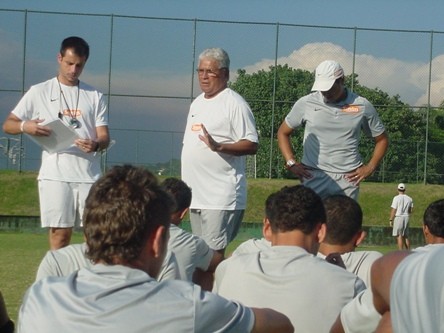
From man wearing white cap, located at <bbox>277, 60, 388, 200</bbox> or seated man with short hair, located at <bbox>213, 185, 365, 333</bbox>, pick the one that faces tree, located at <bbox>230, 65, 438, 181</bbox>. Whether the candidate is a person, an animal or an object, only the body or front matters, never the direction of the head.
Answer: the seated man with short hair

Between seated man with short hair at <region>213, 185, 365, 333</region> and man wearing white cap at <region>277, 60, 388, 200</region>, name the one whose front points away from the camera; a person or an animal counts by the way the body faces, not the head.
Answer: the seated man with short hair

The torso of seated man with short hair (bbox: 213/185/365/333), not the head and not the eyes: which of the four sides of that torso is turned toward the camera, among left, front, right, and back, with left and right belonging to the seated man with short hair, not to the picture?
back

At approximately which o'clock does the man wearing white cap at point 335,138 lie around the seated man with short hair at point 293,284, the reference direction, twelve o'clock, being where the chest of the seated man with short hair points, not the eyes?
The man wearing white cap is roughly at 12 o'clock from the seated man with short hair.

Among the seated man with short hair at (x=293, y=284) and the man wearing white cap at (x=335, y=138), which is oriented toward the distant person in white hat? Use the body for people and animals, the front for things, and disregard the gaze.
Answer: the seated man with short hair

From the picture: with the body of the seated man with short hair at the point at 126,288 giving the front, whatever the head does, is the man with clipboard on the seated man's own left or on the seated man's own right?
on the seated man's own left

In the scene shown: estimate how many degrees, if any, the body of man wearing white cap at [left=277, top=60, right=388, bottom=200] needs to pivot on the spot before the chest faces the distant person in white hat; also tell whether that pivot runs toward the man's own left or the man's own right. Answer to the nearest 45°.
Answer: approximately 180°

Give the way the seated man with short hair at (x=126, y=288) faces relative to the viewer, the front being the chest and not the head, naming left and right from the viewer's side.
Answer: facing away from the viewer and to the right of the viewer

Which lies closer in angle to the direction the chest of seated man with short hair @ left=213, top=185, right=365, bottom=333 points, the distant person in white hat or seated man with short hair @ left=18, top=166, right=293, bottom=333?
the distant person in white hat

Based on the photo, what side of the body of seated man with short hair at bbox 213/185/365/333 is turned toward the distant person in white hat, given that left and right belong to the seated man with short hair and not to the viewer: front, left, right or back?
front

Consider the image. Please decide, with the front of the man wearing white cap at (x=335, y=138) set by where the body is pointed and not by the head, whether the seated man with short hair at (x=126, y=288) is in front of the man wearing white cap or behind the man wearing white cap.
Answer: in front

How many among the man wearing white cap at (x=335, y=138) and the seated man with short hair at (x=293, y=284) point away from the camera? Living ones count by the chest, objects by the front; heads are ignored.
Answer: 1

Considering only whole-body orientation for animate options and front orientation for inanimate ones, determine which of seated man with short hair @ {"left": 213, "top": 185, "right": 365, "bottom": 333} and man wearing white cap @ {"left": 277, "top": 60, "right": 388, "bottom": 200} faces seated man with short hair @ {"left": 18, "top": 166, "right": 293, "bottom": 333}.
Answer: the man wearing white cap

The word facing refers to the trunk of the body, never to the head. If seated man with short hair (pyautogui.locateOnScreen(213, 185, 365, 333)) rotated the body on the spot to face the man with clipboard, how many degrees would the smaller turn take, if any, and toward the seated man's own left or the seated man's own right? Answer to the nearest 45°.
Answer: approximately 45° to the seated man's own left

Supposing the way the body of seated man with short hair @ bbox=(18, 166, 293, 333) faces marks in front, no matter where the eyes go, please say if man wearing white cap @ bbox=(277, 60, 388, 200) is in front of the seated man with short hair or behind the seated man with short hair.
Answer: in front

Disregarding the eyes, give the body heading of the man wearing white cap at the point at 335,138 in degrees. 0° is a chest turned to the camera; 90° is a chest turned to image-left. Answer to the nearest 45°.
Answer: approximately 0°
